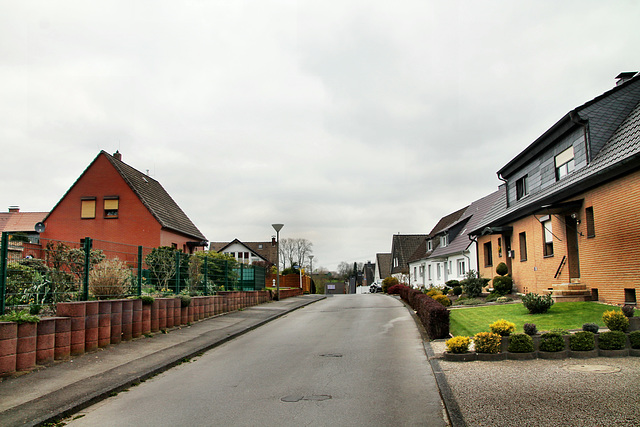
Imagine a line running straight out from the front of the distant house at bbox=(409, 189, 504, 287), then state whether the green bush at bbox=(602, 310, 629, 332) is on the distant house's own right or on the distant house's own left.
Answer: on the distant house's own left

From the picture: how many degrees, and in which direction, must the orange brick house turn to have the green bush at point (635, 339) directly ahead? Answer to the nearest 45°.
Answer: approximately 45° to its left

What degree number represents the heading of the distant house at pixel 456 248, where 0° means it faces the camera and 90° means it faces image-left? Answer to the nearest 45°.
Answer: approximately 45°

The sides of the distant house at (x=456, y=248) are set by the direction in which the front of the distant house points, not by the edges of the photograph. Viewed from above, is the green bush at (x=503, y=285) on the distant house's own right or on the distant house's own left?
on the distant house's own left

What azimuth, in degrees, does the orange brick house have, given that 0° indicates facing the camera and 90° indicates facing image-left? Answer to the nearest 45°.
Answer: approximately 45°

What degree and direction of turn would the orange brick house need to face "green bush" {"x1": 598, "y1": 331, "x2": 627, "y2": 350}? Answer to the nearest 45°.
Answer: approximately 45° to its left

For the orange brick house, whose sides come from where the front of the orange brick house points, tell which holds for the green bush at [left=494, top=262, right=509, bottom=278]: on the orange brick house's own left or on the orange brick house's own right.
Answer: on the orange brick house's own right

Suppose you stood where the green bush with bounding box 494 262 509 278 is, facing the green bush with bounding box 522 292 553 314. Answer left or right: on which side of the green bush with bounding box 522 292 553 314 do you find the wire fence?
right

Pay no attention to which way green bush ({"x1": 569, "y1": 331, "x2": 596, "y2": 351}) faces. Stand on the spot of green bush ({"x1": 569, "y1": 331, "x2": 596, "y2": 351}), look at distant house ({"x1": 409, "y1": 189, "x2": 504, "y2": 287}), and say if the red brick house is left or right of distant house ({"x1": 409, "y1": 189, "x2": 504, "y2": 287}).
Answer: left

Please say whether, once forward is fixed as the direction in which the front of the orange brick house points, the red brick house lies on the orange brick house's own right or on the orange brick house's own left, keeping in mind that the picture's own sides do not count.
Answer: on the orange brick house's own right

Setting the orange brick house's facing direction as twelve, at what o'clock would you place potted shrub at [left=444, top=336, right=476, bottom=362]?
The potted shrub is roughly at 11 o'clock from the orange brick house.
